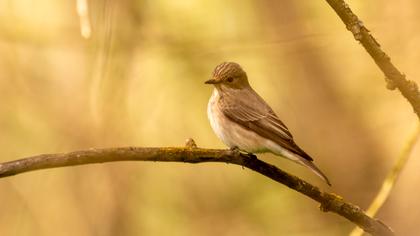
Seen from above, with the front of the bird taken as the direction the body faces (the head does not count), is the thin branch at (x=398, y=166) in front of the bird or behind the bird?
behind

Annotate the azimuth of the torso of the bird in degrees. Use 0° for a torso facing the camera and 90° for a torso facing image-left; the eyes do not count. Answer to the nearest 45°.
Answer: approximately 90°

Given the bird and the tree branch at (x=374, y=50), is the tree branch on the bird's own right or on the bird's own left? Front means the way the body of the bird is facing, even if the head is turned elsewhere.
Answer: on the bird's own left
